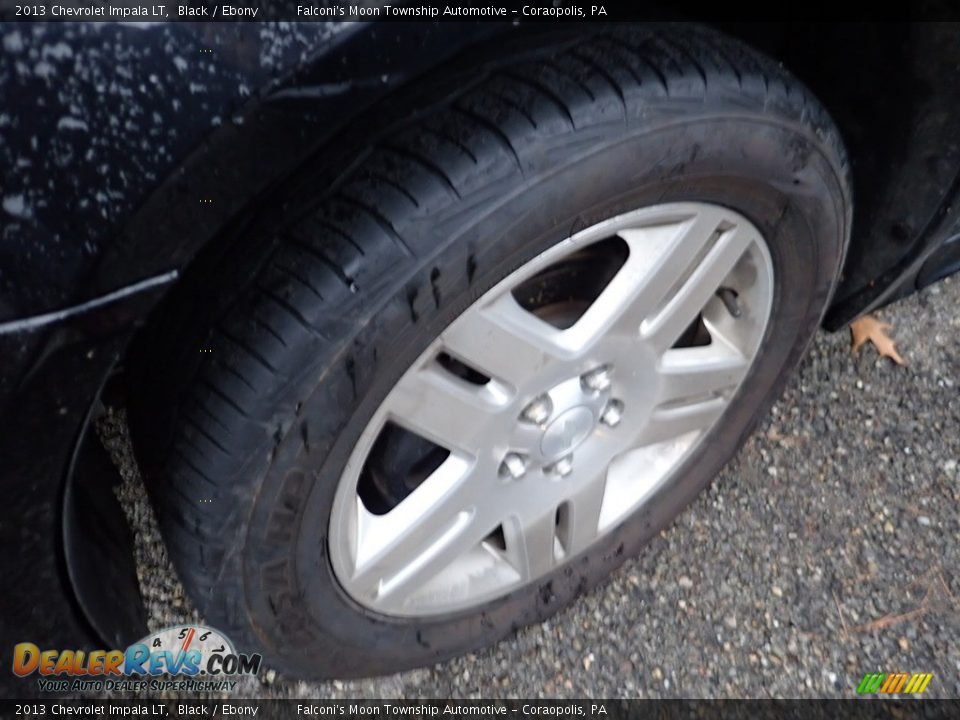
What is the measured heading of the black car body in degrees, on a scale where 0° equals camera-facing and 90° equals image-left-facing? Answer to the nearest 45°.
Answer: approximately 45°
